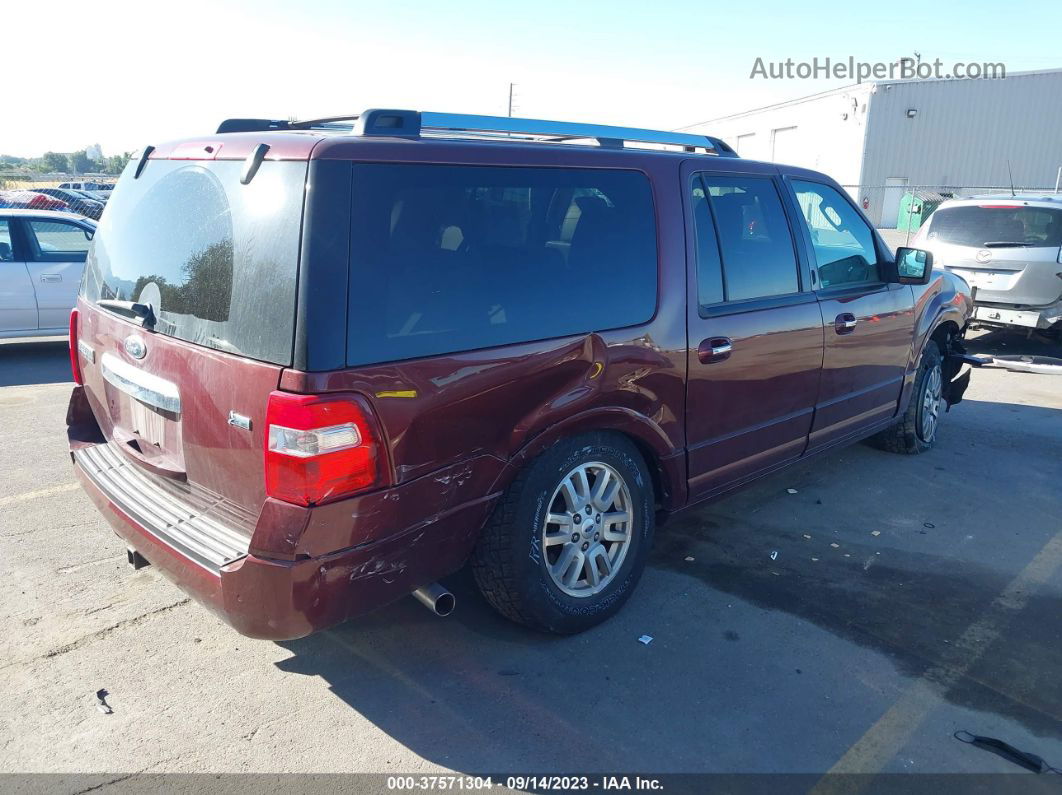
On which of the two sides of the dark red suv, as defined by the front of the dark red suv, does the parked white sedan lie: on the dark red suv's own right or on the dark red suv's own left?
on the dark red suv's own left

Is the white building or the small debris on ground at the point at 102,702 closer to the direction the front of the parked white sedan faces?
the white building

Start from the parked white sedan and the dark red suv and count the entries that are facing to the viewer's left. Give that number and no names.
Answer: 0

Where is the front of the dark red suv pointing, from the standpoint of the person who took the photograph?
facing away from the viewer and to the right of the viewer

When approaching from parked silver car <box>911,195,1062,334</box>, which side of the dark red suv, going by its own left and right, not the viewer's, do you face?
front

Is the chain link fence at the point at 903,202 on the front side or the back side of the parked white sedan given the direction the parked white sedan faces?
on the front side
